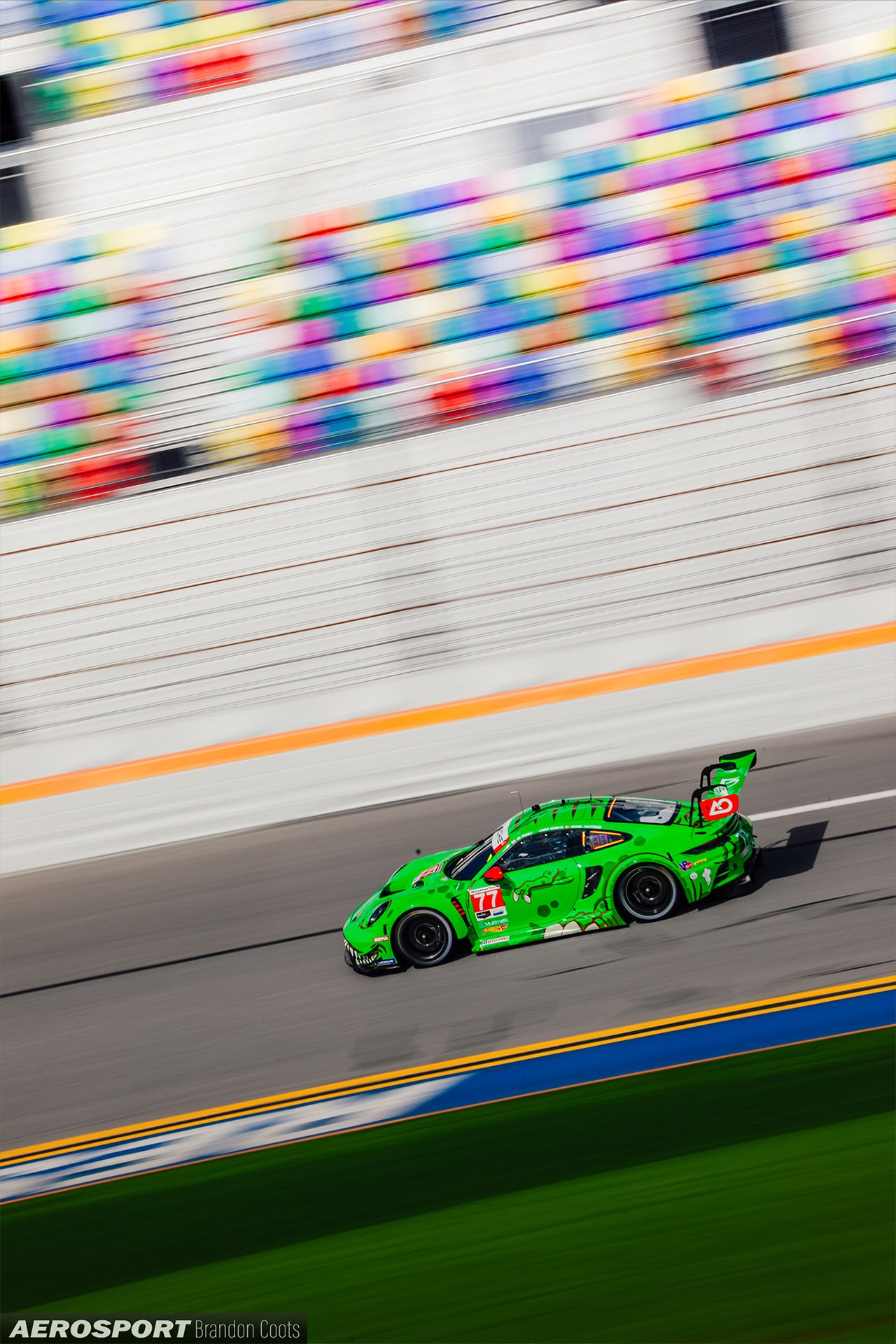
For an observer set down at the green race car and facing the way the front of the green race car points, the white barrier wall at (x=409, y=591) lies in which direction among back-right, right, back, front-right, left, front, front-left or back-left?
right

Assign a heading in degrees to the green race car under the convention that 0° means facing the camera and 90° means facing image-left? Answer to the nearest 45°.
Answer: approximately 90°

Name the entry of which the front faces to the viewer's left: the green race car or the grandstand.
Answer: the green race car

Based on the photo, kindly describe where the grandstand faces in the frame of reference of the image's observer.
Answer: facing the viewer

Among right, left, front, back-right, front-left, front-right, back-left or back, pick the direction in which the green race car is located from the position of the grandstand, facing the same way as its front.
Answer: front

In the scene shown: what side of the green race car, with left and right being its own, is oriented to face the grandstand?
right

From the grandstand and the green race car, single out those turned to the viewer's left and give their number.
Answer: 1

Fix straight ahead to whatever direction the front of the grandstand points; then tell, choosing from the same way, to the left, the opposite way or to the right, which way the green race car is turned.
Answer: to the right
